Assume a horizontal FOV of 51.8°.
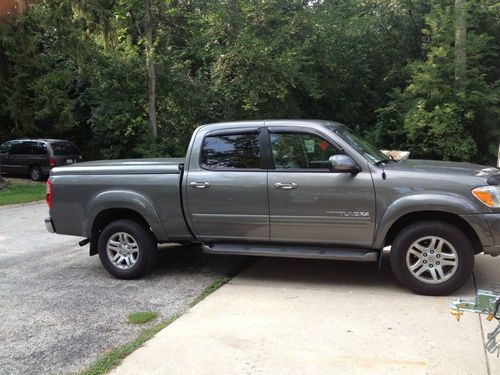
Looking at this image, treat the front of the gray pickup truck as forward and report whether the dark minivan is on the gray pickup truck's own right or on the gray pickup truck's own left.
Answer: on the gray pickup truck's own left

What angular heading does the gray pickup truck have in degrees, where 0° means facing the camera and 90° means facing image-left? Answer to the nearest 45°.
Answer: approximately 270°

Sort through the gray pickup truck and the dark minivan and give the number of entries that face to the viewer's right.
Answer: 1

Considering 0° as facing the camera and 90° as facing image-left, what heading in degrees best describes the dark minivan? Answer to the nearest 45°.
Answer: approximately 135°

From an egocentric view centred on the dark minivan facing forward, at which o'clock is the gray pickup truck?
The gray pickup truck is roughly at 7 o'clock from the dark minivan.

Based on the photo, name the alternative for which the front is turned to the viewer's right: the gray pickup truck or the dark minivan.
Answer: the gray pickup truck

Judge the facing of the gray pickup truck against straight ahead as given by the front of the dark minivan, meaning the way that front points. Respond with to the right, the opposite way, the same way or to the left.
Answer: the opposite way
